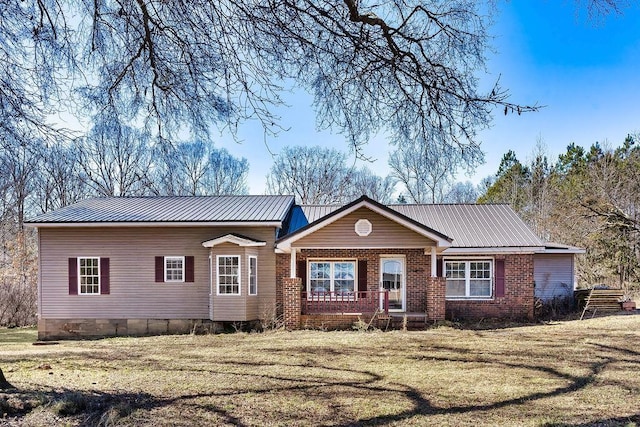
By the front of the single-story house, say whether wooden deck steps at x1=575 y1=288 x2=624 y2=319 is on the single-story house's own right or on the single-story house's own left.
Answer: on the single-story house's own left

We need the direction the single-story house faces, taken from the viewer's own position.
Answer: facing the viewer
